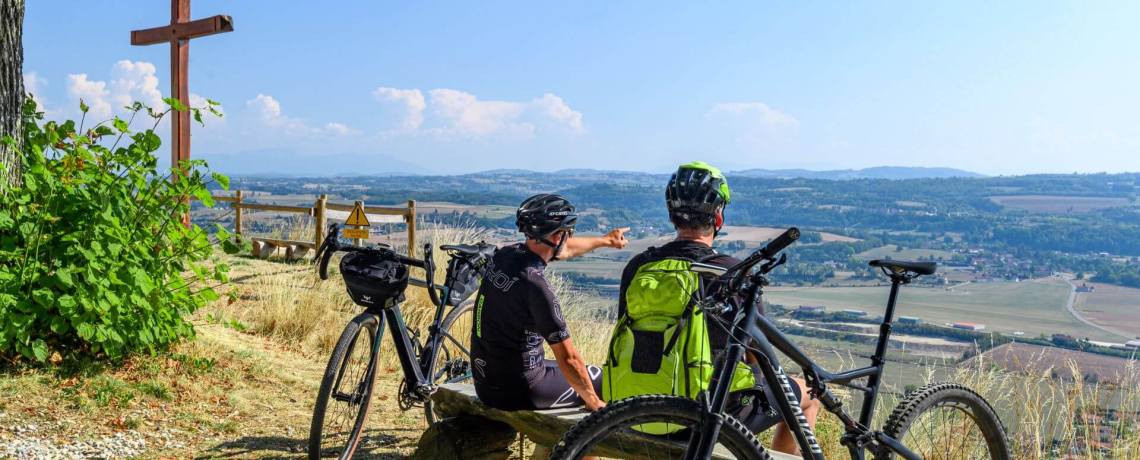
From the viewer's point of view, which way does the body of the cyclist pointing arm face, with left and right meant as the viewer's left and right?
facing away from the viewer and to the right of the viewer

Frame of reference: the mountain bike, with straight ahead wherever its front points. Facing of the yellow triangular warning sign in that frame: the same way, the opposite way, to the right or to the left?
to the left

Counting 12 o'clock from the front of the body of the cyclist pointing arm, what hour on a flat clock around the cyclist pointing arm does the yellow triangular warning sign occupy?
The yellow triangular warning sign is roughly at 10 o'clock from the cyclist pointing arm.

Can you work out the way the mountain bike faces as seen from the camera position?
facing the viewer and to the left of the viewer

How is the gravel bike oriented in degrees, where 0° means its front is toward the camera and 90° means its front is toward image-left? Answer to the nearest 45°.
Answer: approximately 45°

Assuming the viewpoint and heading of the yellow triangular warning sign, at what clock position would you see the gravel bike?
The gravel bike is roughly at 12 o'clock from the yellow triangular warning sign.

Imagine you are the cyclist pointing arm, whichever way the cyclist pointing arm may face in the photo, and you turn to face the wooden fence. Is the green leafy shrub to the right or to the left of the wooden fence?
left

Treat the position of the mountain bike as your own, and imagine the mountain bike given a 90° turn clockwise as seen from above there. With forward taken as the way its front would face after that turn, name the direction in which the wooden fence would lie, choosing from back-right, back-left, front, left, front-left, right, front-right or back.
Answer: front

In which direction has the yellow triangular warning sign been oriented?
toward the camera

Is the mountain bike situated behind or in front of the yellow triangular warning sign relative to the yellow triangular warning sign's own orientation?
in front

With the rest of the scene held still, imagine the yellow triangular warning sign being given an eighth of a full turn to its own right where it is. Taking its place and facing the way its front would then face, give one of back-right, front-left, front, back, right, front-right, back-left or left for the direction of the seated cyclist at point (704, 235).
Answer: front-left

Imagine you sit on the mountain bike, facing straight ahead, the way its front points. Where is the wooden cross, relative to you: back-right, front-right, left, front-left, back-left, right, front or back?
right

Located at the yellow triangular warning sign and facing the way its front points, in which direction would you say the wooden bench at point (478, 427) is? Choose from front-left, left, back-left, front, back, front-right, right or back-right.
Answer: front

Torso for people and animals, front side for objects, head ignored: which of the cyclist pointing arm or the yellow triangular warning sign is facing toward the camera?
the yellow triangular warning sign
